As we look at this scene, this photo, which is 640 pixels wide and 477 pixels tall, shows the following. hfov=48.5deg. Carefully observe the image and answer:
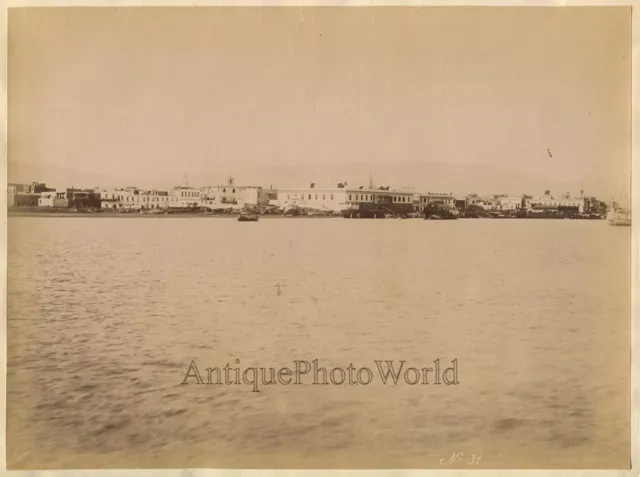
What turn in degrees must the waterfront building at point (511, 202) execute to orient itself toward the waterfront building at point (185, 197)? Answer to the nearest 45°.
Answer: approximately 90° to its right

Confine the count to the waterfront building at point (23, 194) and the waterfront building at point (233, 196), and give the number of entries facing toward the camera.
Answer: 2

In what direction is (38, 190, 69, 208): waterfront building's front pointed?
toward the camera

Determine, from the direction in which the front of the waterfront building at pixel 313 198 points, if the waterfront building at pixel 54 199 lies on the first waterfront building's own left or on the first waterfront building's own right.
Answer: on the first waterfront building's own right

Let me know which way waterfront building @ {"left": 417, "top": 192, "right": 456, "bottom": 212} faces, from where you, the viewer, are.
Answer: facing the viewer

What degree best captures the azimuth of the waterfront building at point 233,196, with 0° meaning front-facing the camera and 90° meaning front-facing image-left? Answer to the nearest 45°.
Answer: approximately 0°

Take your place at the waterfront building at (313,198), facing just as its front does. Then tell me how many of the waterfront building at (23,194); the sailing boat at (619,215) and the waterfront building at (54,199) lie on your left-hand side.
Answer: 1

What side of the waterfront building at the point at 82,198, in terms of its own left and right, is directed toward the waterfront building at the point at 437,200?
left
